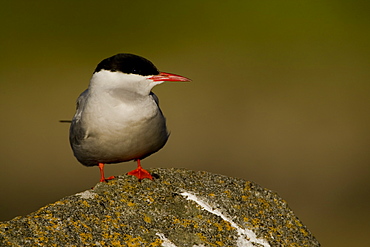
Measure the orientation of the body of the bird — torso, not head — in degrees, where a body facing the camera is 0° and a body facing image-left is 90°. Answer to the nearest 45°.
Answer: approximately 315°
